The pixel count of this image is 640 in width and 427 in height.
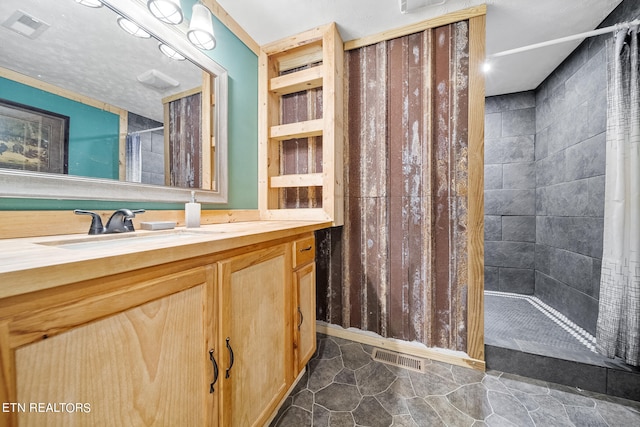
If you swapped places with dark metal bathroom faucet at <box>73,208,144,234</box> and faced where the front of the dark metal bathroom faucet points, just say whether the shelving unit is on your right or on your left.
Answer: on your left

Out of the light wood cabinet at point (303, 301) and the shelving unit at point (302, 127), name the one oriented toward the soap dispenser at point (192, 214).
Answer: the shelving unit

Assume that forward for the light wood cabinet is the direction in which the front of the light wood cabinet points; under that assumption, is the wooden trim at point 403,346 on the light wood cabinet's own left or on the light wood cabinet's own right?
on the light wood cabinet's own left

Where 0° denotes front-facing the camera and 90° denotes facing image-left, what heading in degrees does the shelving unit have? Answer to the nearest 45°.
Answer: approximately 45°

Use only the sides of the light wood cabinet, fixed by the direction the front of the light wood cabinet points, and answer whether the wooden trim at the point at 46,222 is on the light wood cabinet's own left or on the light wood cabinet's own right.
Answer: on the light wood cabinet's own right

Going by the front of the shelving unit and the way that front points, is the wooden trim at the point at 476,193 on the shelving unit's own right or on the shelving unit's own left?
on the shelving unit's own left
